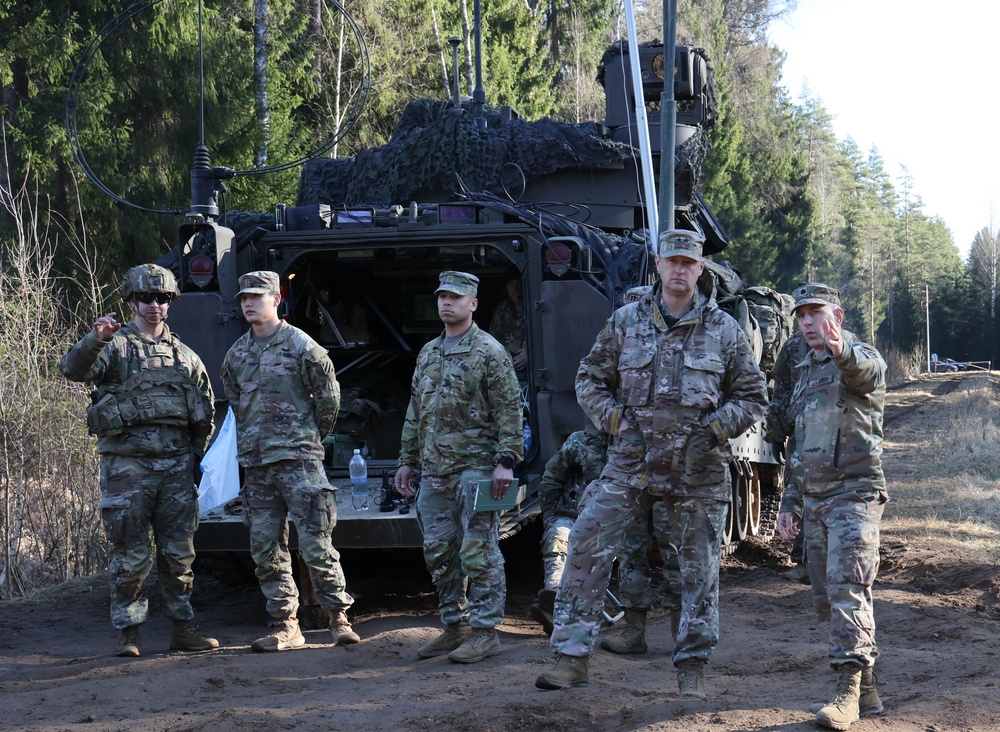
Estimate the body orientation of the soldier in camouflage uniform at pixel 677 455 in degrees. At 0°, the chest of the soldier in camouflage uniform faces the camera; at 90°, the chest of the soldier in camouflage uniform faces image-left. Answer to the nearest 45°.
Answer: approximately 0°

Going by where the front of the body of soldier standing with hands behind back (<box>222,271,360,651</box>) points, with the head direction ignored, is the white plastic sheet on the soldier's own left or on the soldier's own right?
on the soldier's own right

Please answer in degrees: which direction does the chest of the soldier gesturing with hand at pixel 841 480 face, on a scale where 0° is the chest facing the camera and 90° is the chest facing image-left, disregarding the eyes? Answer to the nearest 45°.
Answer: approximately 45°

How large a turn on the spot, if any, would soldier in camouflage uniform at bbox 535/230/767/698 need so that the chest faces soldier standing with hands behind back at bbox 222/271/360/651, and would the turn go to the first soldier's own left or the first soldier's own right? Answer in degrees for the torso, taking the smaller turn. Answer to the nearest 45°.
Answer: approximately 135° to the first soldier's own right

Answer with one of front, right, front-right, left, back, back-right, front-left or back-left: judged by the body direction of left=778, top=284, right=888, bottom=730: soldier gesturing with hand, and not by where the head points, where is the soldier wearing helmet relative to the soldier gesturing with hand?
front-right

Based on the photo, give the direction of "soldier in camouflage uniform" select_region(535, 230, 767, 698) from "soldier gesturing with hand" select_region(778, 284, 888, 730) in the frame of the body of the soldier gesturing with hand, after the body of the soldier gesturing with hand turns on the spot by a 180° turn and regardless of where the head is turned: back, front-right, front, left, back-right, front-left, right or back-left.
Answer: back-left

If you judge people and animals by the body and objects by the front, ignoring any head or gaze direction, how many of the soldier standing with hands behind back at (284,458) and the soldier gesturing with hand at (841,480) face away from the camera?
0

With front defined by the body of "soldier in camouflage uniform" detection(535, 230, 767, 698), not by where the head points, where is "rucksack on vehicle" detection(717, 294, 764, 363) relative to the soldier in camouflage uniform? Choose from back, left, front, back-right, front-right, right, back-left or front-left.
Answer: back

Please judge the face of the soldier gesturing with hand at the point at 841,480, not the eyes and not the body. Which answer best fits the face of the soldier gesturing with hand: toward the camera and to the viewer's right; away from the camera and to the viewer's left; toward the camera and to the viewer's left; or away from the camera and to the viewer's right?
toward the camera and to the viewer's left

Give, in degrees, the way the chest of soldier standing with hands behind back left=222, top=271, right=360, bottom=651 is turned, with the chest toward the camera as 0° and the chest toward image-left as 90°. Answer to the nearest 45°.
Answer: approximately 45°

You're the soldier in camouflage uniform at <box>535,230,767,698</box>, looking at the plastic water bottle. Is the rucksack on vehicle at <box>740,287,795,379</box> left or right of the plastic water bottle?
right

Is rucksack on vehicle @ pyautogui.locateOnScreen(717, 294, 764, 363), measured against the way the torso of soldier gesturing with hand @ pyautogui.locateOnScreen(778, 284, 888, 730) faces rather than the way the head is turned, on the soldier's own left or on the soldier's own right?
on the soldier's own right
